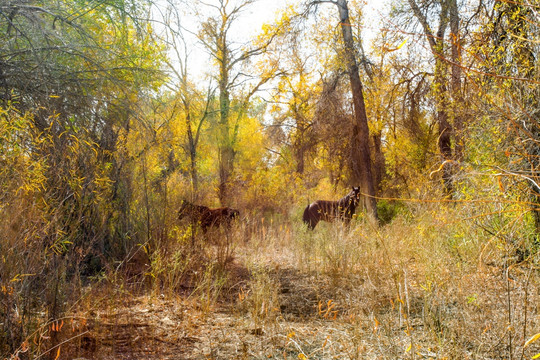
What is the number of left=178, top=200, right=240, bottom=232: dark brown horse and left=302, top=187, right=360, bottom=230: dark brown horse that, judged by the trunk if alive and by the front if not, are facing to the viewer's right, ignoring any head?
1

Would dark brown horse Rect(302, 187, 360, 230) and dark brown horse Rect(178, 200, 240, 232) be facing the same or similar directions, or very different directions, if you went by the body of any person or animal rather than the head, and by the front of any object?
very different directions

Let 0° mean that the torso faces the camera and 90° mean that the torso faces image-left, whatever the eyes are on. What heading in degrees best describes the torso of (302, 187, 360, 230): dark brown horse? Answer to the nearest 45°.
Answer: approximately 270°

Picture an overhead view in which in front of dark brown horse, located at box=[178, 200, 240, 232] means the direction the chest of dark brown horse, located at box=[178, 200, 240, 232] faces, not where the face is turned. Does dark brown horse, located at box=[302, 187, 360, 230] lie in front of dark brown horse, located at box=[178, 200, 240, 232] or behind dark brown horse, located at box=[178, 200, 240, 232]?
behind

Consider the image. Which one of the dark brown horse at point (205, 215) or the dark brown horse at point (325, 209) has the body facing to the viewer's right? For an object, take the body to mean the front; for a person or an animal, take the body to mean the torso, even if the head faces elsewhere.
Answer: the dark brown horse at point (325, 209)

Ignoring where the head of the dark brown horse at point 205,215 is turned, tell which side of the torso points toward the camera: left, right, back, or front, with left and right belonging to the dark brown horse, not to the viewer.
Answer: left

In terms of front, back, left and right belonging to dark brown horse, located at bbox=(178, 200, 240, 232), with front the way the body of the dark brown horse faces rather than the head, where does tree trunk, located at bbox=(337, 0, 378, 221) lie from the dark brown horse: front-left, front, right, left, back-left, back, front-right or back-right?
back-right

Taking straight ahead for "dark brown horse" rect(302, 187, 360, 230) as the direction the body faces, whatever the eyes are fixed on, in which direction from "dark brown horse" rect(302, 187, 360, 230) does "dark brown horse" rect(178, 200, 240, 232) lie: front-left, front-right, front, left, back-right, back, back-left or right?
back-right
